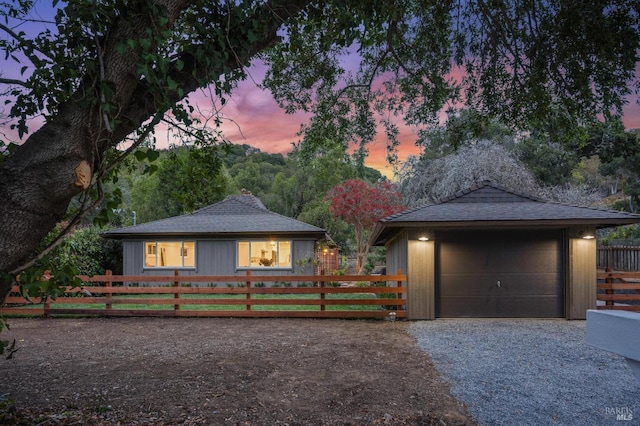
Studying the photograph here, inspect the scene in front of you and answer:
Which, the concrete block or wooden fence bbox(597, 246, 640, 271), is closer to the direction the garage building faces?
the concrete block

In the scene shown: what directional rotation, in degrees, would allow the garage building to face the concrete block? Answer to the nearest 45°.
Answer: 0° — it already faces it

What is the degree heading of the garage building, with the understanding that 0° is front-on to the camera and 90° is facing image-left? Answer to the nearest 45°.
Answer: approximately 0°

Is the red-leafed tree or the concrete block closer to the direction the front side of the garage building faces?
the concrete block

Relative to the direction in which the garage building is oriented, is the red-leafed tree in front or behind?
behind
